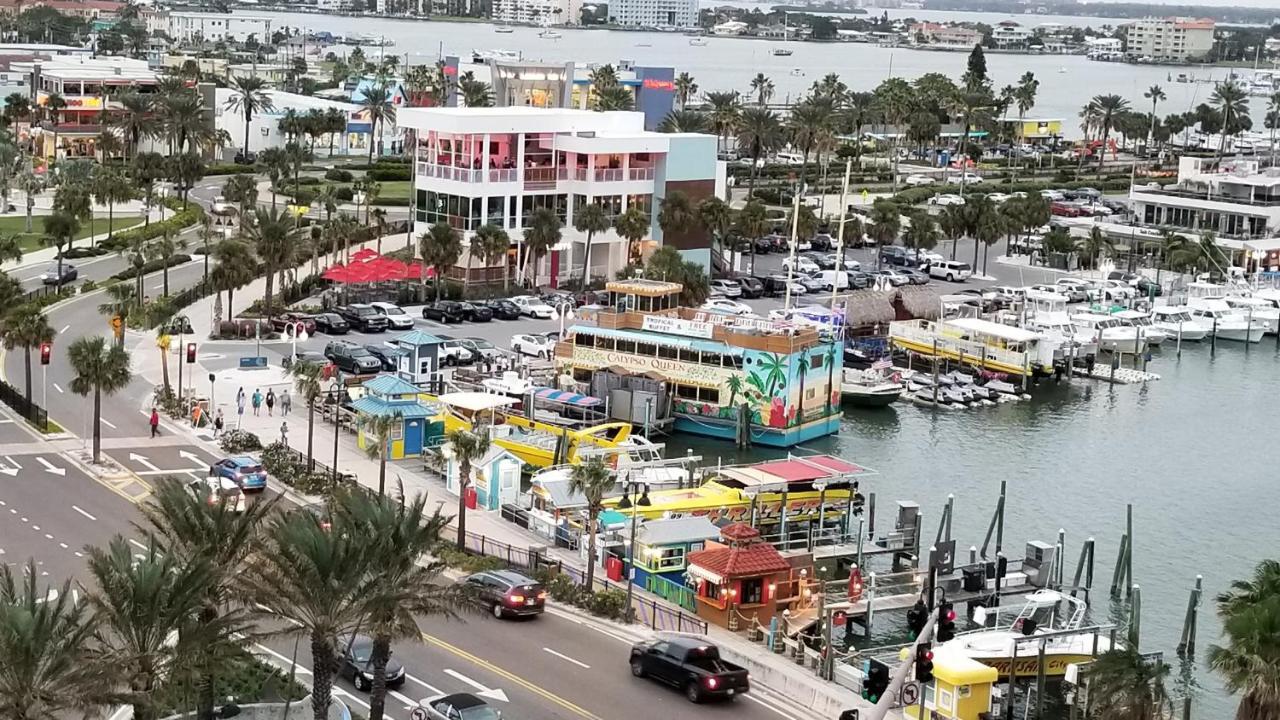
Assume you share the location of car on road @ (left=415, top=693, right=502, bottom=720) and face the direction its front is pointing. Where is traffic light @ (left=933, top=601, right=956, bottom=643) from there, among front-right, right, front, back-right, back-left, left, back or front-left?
front

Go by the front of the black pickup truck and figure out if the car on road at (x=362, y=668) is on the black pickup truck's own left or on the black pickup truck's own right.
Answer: on the black pickup truck's own left

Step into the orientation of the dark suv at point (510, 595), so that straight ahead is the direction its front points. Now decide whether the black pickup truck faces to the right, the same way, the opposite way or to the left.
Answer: the same way

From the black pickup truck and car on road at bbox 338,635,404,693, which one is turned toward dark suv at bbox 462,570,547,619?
the black pickup truck

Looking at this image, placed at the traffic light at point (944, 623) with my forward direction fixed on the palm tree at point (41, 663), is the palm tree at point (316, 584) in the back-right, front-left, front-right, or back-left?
front-right

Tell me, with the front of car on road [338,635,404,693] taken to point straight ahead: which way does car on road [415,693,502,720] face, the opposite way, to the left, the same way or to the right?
the same way

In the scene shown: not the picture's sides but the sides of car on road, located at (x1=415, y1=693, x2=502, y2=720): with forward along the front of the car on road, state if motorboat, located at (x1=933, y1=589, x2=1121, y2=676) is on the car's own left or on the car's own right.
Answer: on the car's own left

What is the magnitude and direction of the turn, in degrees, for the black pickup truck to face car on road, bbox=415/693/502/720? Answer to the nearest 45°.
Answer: approximately 90° to its left

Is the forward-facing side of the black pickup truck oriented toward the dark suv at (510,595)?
yes

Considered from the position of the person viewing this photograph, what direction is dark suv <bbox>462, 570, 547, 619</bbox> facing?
facing away from the viewer and to the left of the viewer

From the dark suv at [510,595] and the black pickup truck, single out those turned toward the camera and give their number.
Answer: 0

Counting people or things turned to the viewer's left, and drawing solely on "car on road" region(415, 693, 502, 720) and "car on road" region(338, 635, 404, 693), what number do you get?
0

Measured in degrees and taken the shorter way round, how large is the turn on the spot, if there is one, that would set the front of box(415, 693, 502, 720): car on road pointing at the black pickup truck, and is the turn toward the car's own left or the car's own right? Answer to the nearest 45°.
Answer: approximately 90° to the car's own left

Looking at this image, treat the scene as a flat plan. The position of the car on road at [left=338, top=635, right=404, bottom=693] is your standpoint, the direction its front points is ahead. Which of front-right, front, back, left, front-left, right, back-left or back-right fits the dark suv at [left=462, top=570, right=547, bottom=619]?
left

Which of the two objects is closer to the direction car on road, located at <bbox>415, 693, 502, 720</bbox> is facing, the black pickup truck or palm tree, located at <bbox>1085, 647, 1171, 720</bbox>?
the palm tree

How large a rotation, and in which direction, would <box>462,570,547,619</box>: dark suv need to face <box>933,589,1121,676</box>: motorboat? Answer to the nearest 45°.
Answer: approximately 135° to its right

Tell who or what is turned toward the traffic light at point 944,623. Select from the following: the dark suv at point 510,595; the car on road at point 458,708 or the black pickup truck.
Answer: the car on road

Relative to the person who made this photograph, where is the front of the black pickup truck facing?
facing away from the viewer and to the left of the viewer

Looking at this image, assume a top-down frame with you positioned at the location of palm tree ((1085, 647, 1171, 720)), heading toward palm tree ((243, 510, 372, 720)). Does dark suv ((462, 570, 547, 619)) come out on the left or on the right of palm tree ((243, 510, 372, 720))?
right
